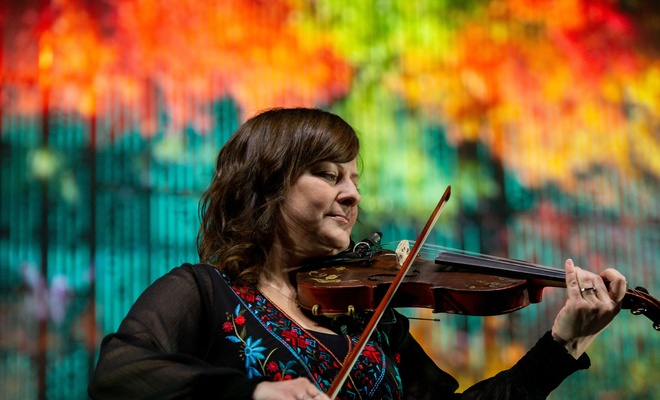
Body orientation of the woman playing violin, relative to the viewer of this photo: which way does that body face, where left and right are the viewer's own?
facing the viewer and to the right of the viewer

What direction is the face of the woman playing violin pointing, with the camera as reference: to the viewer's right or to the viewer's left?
to the viewer's right
